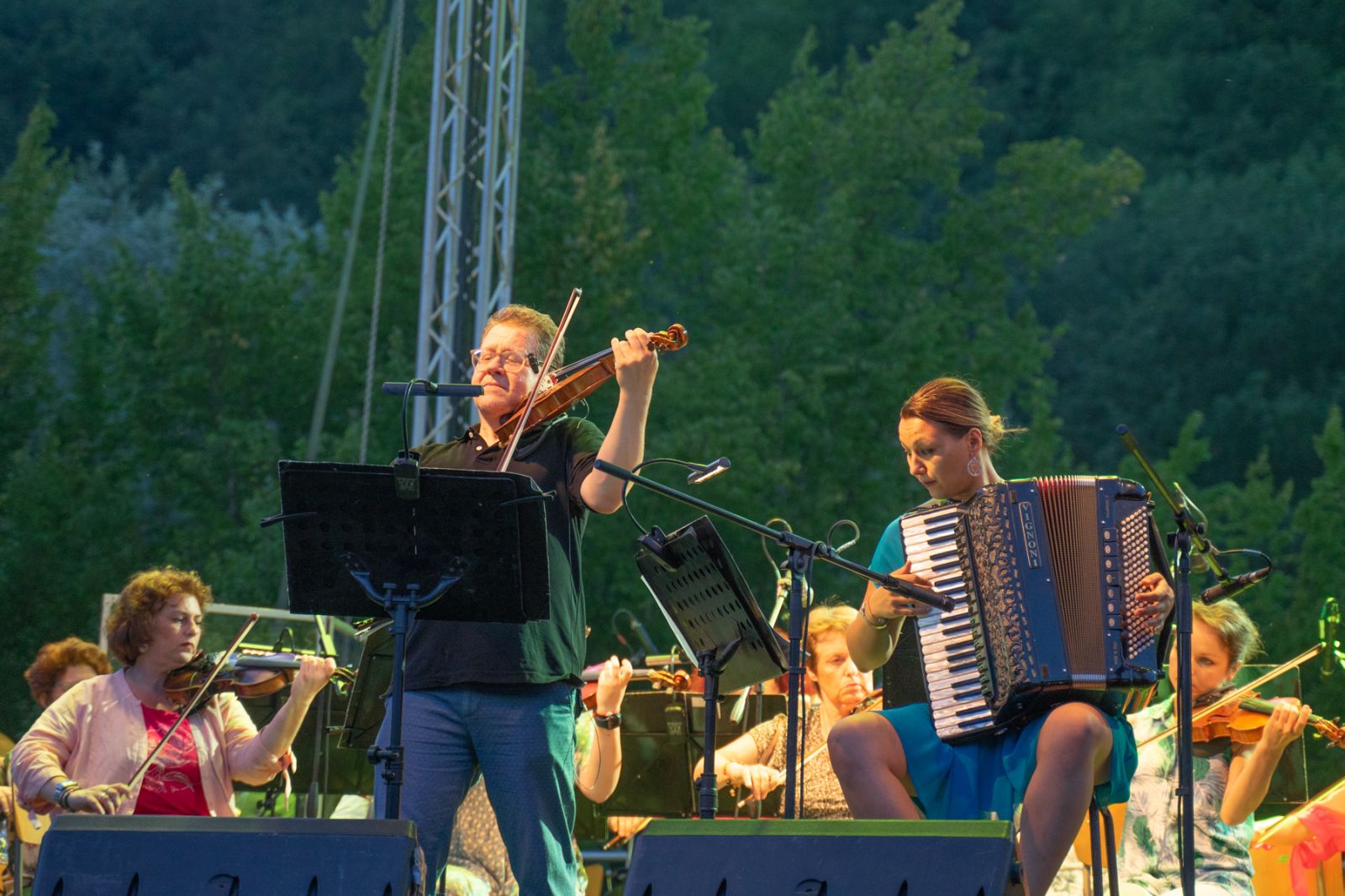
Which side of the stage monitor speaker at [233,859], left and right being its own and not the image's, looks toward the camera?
back

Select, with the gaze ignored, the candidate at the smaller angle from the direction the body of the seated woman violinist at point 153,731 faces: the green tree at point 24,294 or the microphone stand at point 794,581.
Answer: the microphone stand

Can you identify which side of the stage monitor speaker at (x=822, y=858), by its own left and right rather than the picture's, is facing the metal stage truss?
front

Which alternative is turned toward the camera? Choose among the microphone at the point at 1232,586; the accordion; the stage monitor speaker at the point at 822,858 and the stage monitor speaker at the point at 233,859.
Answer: the accordion

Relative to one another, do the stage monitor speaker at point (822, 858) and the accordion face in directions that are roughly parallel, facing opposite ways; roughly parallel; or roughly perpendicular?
roughly parallel, facing opposite ways

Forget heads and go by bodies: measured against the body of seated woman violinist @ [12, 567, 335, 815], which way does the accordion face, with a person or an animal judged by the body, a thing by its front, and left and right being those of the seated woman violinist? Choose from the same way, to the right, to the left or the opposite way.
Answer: to the right

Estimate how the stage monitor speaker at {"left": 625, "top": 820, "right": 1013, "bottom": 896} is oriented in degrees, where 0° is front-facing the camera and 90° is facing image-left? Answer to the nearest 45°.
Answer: approximately 180°

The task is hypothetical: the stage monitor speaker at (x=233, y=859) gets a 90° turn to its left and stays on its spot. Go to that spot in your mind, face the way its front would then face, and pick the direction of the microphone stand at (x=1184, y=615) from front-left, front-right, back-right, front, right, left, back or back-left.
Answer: back

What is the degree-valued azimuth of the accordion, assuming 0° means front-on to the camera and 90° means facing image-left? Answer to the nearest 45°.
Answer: approximately 0°

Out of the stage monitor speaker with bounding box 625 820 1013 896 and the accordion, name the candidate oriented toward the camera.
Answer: the accordion

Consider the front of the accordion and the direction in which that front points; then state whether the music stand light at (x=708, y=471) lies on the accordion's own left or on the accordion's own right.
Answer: on the accordion's own right

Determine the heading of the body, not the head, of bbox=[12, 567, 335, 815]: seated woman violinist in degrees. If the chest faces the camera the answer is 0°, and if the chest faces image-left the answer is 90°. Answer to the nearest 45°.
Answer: approximately 315°
